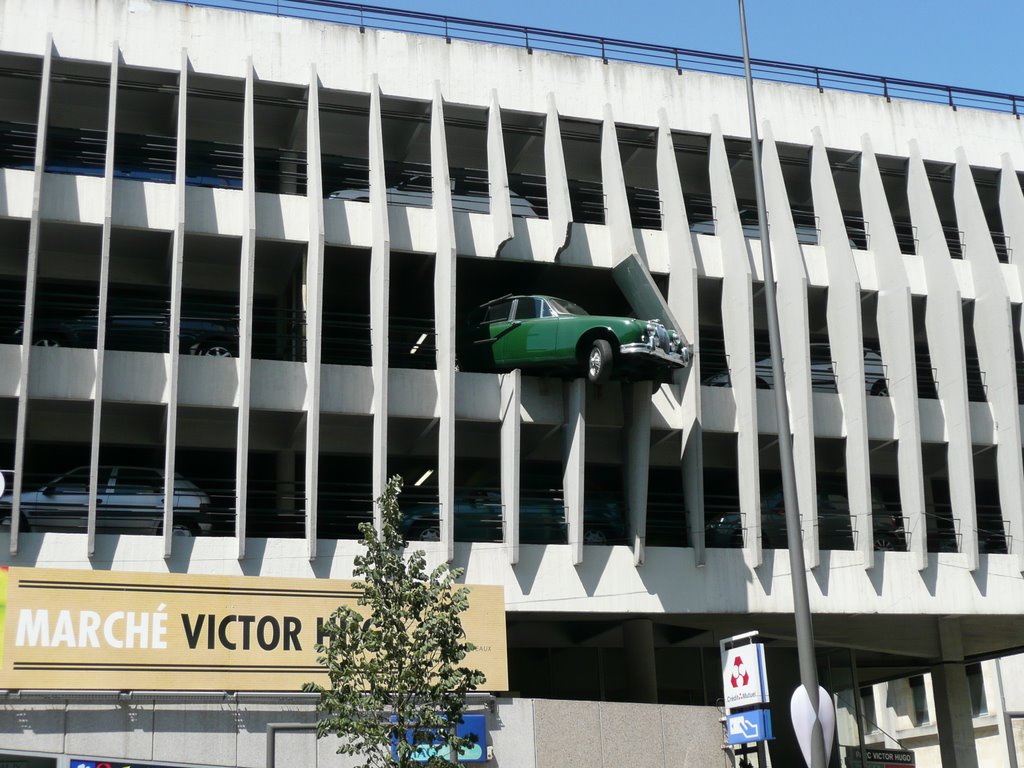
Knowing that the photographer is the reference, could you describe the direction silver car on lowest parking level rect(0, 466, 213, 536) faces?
facing to the left of the viewer

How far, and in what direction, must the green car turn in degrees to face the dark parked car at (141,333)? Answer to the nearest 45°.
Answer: approximately 135° to its right

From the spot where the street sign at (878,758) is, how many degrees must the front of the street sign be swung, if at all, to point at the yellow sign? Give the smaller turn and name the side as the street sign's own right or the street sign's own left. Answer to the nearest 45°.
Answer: approximately 45° to the street sign's own right

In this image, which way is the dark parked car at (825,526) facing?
to the viewer's left

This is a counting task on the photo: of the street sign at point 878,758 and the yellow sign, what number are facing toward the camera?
2

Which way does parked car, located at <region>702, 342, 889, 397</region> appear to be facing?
to the viewer's left

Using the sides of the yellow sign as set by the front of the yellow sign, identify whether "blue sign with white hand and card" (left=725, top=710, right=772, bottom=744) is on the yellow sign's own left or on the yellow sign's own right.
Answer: on the yellow sign's own left
